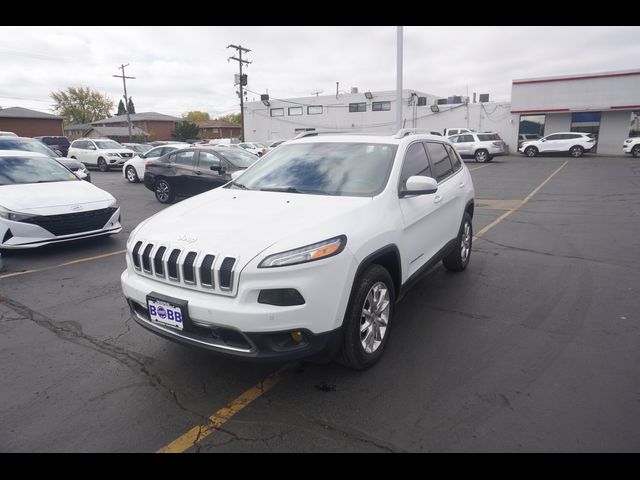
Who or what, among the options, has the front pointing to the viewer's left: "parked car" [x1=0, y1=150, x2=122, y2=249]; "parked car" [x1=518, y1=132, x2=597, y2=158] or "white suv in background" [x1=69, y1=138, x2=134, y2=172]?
"parked car" [x1=518, y1=132, x2=597, y2=158]

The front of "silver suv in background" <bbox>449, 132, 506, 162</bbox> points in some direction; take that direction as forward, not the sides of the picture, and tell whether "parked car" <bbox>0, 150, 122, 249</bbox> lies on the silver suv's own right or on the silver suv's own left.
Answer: on the silver suv's own left

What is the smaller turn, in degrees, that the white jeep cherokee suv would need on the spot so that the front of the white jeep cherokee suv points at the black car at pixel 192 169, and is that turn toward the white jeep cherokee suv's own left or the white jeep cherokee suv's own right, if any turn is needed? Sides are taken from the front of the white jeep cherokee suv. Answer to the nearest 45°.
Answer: approximately 135° to the white jeep cherokee suv's own right

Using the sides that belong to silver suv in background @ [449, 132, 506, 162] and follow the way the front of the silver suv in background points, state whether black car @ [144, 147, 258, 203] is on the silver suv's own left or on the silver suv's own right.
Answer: on the silver suv's own left

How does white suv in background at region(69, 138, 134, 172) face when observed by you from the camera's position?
facing the viewer and to the right of the viewer

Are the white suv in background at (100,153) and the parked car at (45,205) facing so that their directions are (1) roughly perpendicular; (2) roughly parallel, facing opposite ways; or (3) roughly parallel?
roughly parallel

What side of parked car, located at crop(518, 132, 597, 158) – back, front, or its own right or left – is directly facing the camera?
left

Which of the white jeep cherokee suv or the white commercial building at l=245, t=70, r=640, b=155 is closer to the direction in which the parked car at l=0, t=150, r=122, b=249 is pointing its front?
the white jeep cherokee suv

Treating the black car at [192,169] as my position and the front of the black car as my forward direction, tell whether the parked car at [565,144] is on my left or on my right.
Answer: on my left

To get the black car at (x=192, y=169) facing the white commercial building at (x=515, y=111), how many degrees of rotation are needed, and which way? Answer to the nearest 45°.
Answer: approximately 90° to its left

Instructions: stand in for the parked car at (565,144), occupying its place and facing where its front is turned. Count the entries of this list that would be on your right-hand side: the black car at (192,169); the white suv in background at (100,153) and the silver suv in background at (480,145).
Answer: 0

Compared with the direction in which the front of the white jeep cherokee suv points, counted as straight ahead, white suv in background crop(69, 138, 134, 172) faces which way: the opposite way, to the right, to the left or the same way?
to the left

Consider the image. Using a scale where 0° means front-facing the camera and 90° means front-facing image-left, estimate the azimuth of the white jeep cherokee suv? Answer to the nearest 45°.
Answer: approximately 45°

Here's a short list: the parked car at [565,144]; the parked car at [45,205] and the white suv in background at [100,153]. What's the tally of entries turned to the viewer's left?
1

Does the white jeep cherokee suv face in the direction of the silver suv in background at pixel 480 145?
no

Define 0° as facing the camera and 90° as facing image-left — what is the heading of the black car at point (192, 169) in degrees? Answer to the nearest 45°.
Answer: approximately 315°

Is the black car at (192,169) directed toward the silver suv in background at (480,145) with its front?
no

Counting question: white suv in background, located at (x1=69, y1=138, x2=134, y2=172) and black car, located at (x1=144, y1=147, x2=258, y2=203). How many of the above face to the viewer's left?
0
